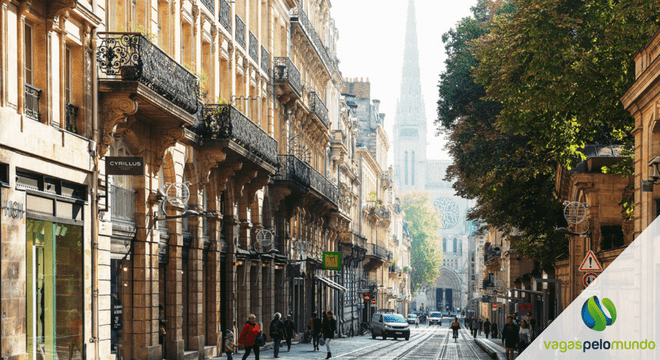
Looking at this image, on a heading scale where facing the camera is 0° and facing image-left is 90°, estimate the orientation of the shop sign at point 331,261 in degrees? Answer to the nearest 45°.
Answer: approximately 0°

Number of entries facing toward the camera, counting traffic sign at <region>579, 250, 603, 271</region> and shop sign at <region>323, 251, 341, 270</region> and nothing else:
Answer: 2
